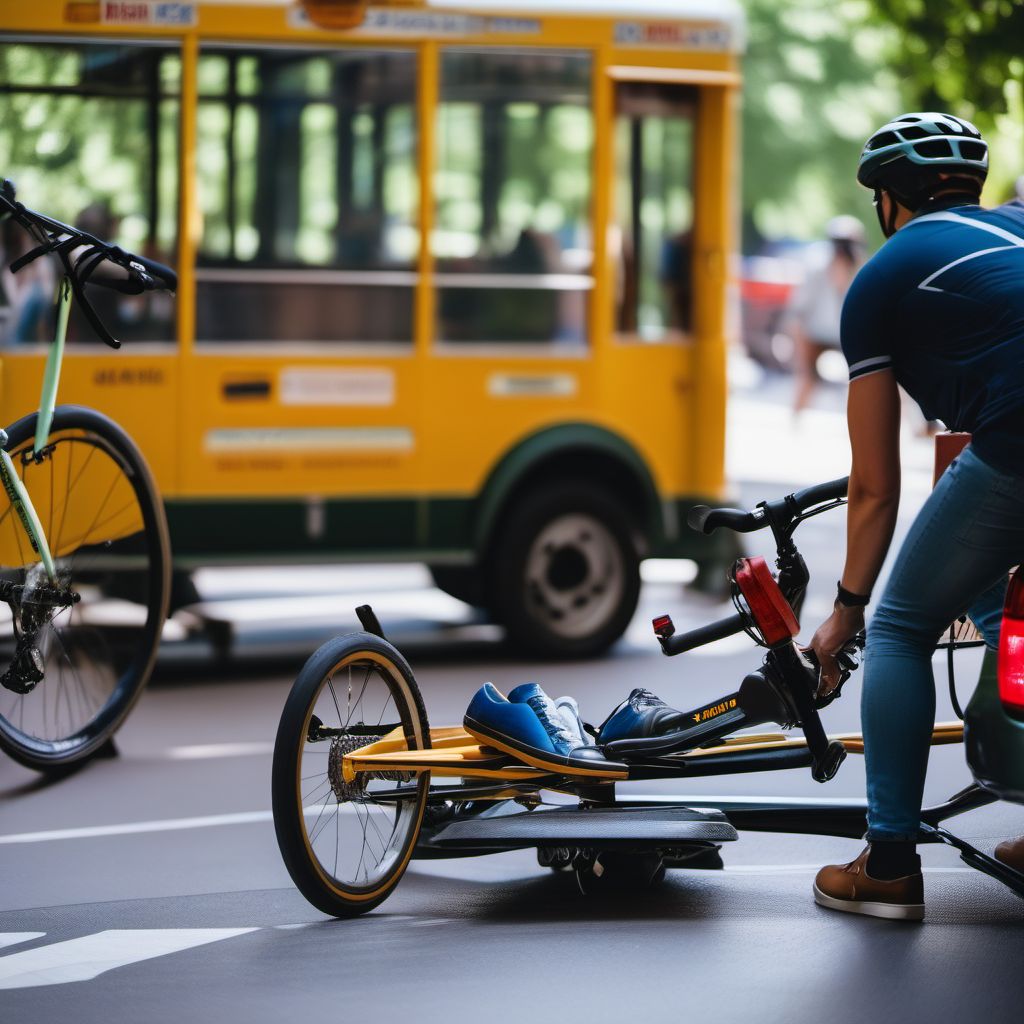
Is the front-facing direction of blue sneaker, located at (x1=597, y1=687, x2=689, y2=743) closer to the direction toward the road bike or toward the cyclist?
the cyclist

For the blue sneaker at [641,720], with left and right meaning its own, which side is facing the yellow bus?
left

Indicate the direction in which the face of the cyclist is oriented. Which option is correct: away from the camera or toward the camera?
away from the camera

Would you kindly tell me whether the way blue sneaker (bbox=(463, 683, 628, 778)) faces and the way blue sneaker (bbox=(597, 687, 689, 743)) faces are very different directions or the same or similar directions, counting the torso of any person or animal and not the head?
same or similar directions

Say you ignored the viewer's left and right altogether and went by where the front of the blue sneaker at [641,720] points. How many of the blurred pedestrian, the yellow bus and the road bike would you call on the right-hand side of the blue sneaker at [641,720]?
0
